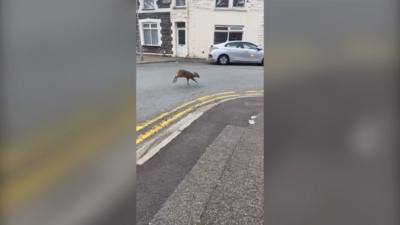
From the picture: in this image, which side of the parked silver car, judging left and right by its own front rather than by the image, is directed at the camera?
right

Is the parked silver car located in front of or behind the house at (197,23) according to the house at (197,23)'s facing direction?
in front

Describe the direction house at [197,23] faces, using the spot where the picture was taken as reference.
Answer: facing the viewer

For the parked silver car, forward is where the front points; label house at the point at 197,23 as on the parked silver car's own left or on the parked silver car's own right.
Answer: on the parked silver car's own left

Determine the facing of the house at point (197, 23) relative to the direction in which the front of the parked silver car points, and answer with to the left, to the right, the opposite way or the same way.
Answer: to the right
